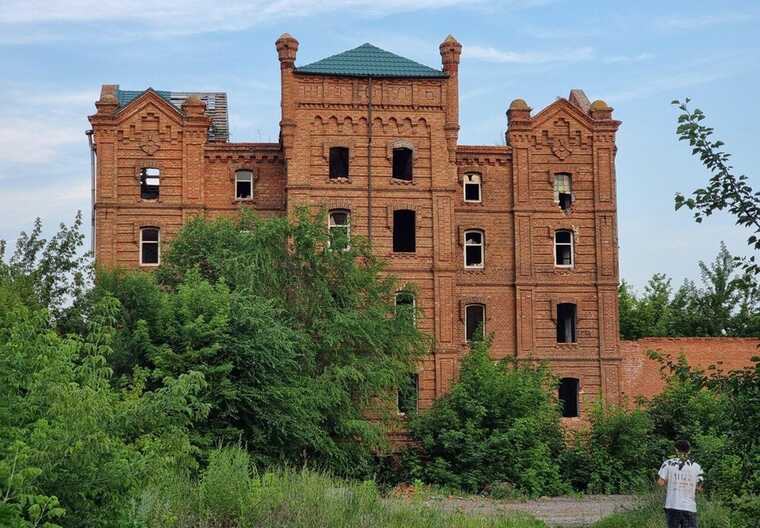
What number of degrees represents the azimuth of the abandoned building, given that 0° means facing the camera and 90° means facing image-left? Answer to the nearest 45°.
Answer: approximately 0°

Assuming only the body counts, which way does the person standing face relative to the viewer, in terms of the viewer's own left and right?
facing away from the viewer

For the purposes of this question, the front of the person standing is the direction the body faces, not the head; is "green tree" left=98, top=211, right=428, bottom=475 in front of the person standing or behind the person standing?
in front

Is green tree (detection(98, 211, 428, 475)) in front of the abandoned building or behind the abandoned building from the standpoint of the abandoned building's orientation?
in front

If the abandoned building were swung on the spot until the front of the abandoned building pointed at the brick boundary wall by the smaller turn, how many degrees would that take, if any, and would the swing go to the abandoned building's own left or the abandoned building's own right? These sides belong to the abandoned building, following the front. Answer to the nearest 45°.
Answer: approximately 90° to the abandoned building's own left

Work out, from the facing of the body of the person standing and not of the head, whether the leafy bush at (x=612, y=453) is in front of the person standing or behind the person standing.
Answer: in front

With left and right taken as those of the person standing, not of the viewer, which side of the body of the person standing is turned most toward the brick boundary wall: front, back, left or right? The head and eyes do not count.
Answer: front
